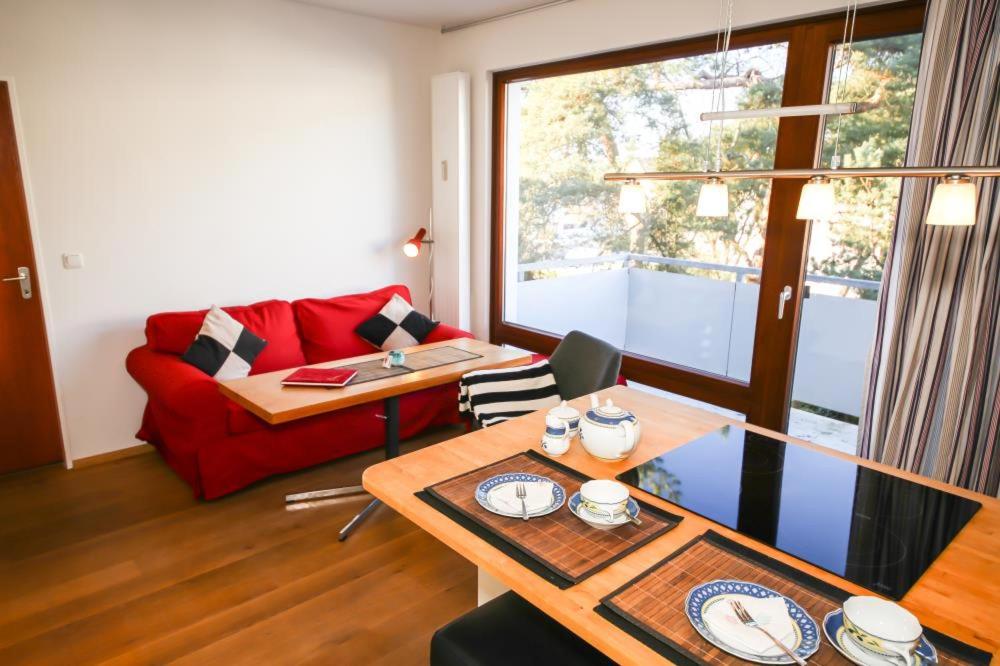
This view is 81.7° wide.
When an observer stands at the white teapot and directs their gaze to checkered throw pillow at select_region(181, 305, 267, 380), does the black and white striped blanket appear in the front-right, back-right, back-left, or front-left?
front-right

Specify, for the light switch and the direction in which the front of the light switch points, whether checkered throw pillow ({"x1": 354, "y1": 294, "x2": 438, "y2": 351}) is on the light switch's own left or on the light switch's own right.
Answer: on the light switch's own left

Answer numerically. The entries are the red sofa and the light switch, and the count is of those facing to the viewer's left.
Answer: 0

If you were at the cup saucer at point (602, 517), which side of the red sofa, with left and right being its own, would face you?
front

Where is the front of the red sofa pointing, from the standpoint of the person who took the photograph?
facing the viewer and to the right of the viewer

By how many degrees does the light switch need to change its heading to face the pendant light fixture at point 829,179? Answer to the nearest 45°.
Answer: approximately 45° to its left

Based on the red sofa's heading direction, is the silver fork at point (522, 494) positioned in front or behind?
in front

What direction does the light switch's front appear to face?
toward the camera

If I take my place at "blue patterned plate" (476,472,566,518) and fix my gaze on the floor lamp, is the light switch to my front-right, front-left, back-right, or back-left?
front-left

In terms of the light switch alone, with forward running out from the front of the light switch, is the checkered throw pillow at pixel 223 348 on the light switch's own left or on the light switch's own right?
on the light switch's own left

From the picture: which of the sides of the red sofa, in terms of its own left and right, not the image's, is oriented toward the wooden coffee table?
front
